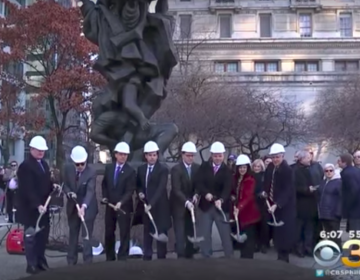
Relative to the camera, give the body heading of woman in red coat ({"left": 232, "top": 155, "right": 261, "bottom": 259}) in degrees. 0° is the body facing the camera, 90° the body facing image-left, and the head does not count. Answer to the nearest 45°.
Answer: approximately 45°

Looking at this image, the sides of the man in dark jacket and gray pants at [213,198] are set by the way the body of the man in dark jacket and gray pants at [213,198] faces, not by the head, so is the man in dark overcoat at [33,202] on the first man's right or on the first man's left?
on the first man's right

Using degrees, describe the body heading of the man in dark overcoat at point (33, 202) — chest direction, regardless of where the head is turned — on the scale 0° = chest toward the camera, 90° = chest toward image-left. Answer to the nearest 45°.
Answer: approximately 315°

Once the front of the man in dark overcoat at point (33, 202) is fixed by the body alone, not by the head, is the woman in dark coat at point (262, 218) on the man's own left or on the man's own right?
on the man's own left

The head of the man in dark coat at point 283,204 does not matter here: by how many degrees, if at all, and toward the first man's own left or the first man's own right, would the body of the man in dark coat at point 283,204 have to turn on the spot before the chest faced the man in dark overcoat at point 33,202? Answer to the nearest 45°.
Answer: approximately 45° to the first man's own right

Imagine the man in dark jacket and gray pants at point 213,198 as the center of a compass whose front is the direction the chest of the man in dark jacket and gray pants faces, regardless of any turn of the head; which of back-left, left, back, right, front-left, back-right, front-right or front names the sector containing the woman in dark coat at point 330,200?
back-left

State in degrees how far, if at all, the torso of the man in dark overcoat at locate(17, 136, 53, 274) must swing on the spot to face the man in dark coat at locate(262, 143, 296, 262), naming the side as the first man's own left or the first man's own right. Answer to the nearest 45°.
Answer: approximately 45° to the first man's own left
